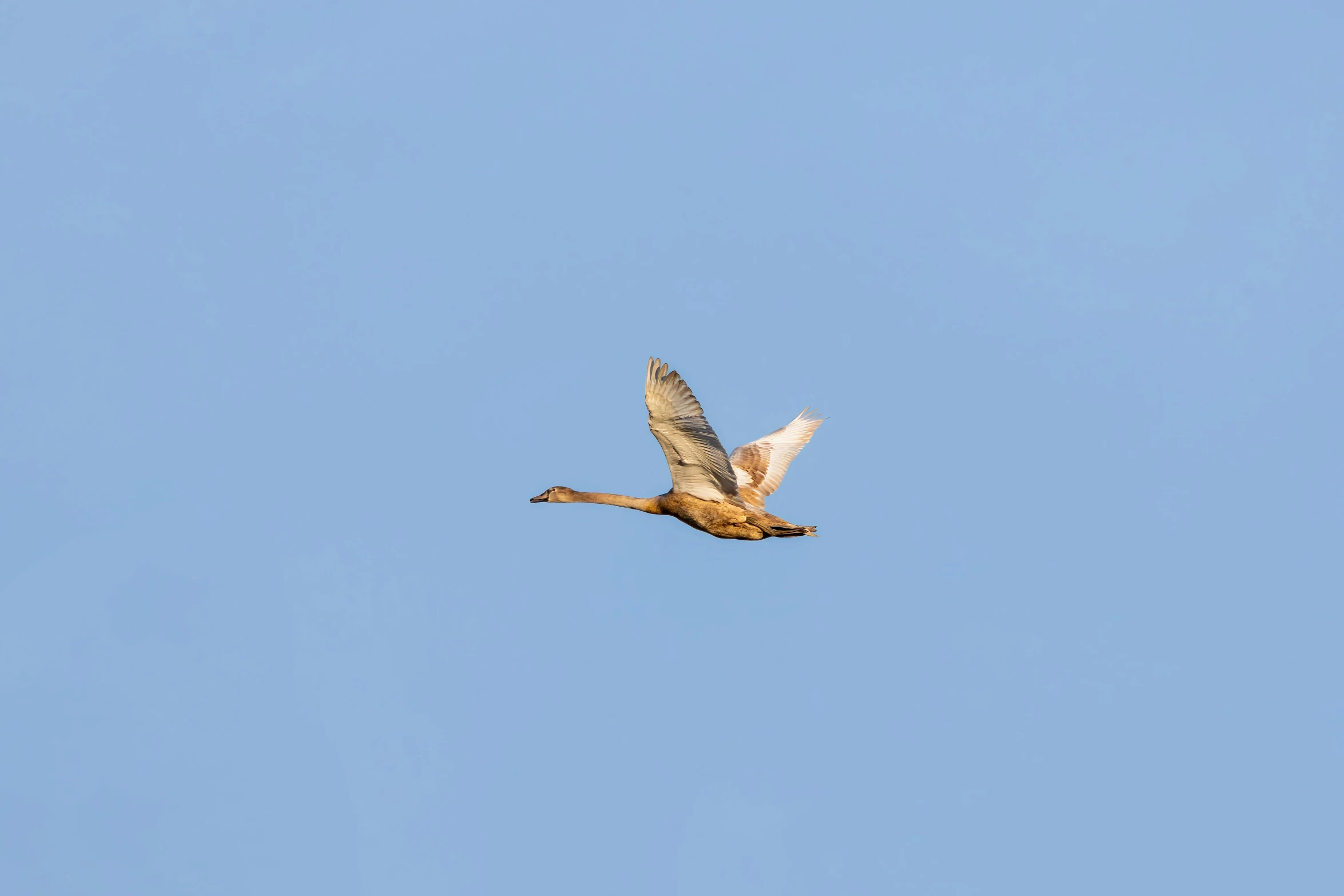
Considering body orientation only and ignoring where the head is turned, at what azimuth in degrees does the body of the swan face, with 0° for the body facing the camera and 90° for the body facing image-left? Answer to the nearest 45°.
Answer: approximately 90°
